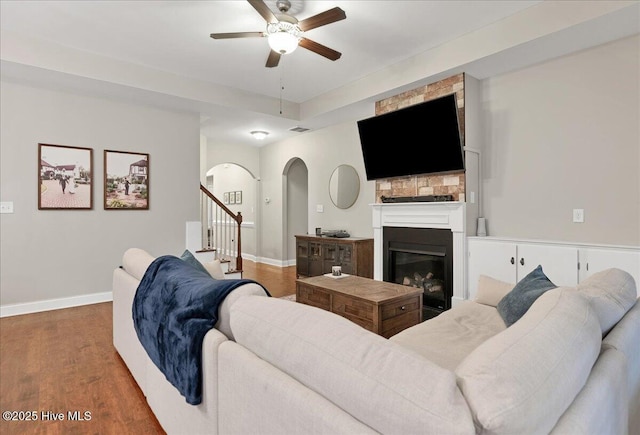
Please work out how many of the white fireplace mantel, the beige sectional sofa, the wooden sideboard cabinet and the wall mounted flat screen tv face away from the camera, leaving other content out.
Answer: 1

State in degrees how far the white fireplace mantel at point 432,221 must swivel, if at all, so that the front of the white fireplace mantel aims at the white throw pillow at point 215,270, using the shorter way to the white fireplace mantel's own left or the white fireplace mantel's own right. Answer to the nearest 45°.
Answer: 0° — it already faces it

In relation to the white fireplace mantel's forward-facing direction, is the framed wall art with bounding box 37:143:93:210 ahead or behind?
ahead

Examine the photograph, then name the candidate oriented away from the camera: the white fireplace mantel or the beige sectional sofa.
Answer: the beige sectional sofa

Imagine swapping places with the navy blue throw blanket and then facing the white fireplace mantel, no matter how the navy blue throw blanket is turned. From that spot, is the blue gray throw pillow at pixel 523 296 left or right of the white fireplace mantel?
right

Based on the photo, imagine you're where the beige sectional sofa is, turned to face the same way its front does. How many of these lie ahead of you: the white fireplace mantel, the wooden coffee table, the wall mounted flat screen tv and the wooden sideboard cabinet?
4

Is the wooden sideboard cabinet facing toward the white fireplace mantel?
no

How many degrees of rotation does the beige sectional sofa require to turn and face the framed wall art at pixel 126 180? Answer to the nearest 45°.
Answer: approximately 45° to its left

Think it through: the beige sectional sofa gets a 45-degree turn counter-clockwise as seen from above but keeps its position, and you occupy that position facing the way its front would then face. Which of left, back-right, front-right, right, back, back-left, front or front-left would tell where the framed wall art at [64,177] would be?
front

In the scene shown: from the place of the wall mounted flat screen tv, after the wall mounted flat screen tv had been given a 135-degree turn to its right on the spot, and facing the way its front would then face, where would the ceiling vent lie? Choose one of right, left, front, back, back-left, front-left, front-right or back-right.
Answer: front-left

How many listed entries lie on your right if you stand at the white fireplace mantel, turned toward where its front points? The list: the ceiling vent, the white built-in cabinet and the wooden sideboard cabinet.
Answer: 2

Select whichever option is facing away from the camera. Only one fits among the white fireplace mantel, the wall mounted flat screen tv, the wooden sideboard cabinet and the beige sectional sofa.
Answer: the beige sectional sofa

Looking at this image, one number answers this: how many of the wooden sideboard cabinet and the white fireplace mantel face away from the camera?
0

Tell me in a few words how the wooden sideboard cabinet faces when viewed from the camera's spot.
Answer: facing the viewer and to the left of the viewer

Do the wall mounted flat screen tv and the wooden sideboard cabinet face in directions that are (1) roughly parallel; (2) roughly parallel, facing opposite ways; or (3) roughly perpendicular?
roughly parallel

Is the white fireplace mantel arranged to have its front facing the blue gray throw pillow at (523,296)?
no

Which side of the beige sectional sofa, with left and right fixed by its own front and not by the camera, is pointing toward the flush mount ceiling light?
front

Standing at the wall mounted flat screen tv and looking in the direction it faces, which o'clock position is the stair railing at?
The stair railing is roughly at 2 o'clock from the wall mounted flat screen tv.

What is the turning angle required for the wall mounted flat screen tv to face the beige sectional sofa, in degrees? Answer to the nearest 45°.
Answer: approximately 45° to its left

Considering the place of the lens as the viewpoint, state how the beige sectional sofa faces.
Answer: facing away from the viewer

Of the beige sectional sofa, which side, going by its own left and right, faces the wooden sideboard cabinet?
front
